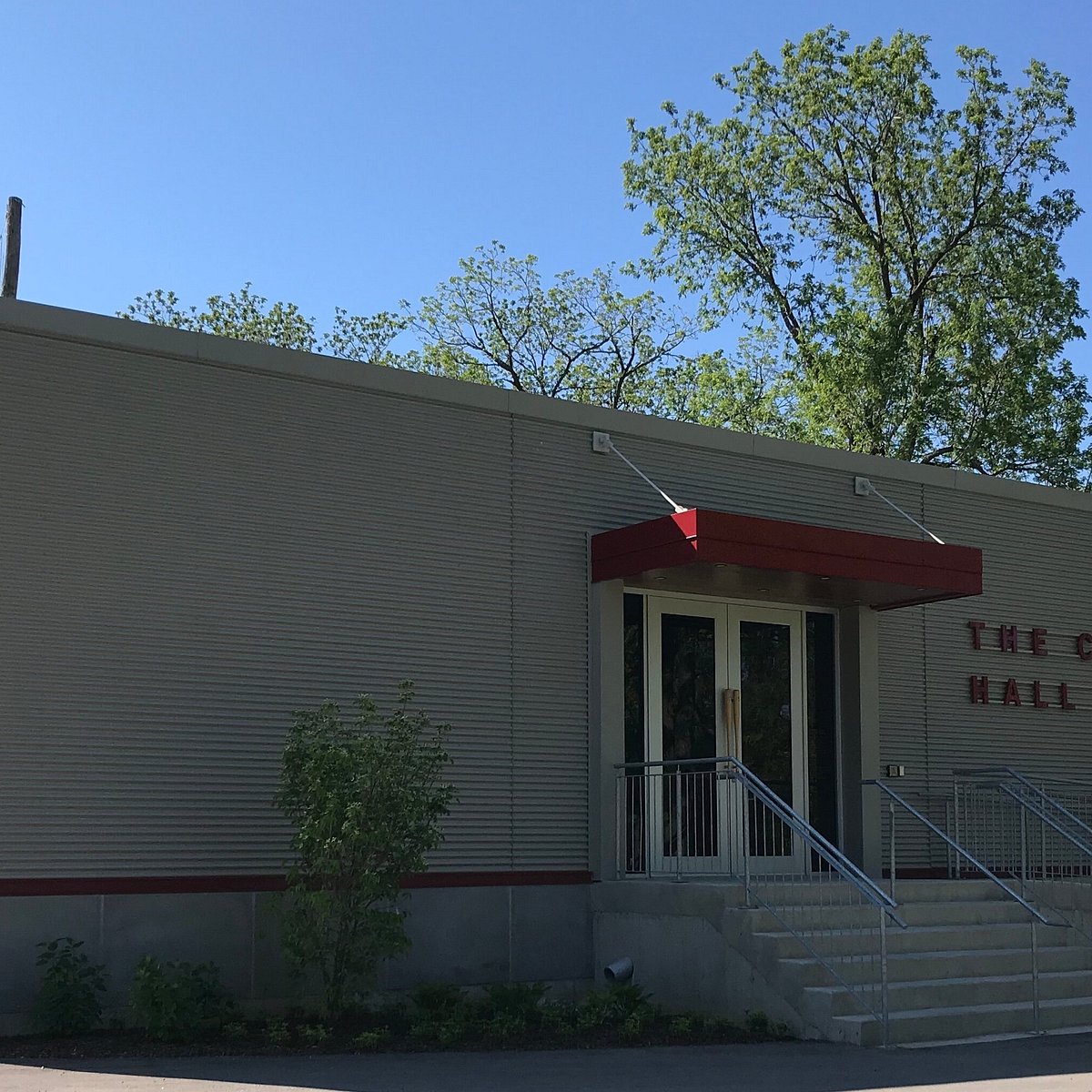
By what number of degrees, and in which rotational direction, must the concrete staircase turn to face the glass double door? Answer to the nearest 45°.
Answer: approximately 180°

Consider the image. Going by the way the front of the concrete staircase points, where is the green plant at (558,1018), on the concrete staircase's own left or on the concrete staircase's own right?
on the concrete staircase's own right

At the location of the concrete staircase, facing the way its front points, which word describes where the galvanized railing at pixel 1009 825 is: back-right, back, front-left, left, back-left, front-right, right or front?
back-left

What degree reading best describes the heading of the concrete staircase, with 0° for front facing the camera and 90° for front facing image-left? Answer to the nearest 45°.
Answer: approximately 315°

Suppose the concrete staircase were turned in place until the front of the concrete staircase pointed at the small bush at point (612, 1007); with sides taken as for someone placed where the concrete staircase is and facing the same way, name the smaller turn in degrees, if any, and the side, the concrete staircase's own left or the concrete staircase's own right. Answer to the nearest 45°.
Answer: approximately 135° to the concrete staircase's own right

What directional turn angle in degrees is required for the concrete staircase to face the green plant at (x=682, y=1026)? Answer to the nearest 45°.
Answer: approximately 90° to its right

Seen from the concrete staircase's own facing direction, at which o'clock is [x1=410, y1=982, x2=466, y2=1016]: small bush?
The small bush is roughly at 4 o'clock from the concrete staircase.

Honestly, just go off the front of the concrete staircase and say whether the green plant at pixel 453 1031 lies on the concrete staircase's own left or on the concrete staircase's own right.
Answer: on the concrete staircase's own right

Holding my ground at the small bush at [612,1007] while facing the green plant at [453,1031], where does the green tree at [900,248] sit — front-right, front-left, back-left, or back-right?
back-right

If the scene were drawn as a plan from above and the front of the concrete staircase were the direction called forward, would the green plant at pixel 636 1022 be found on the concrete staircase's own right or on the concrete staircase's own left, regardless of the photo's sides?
on the concrete staircase's own right

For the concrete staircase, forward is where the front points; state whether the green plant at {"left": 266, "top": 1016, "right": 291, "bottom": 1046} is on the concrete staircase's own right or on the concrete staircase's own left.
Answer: on the concrete staircase's own right
